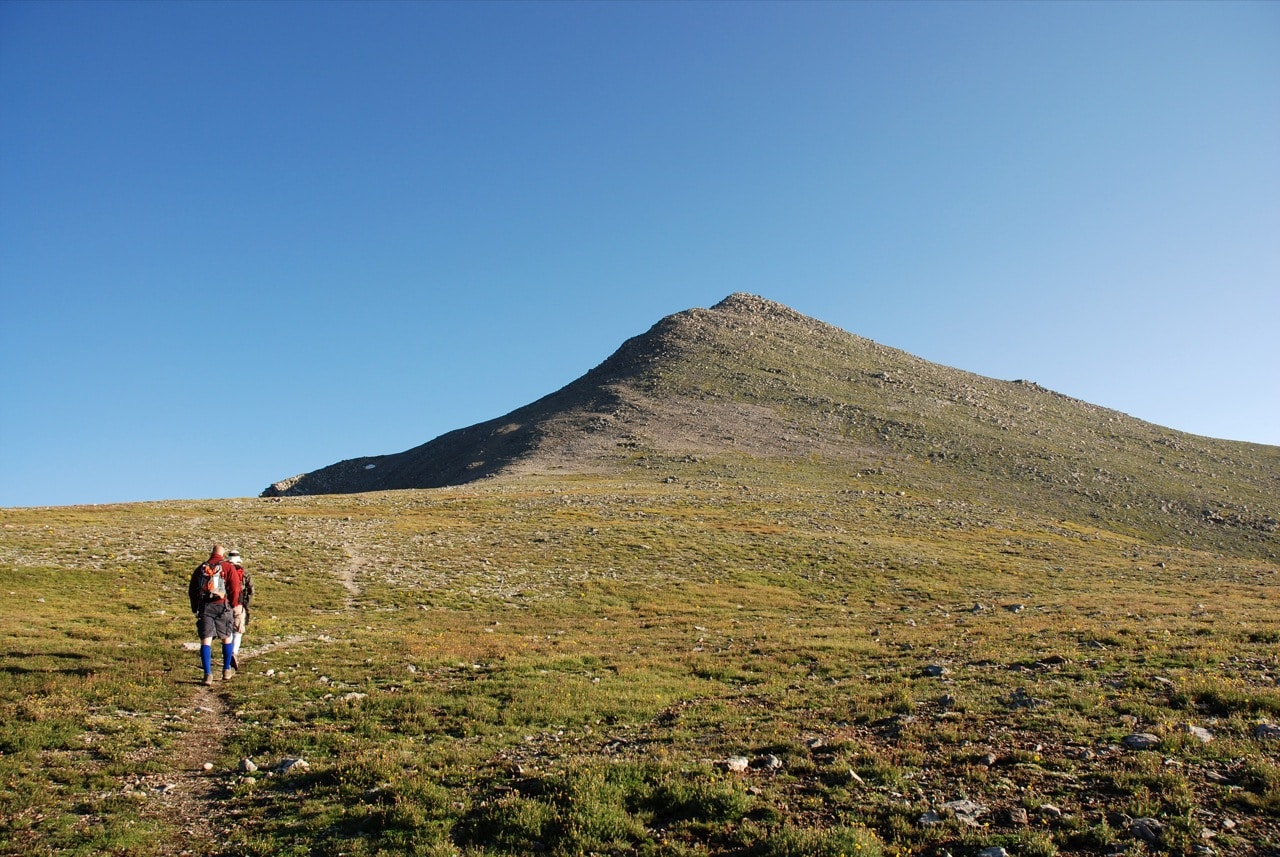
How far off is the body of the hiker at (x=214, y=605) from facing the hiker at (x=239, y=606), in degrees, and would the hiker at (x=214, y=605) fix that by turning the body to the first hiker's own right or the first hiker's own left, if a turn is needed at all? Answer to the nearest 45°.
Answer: approximately 45° to the first hiker's own right

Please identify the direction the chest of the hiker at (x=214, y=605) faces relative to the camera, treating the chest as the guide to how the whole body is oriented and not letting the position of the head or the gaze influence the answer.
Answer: away from the camera
